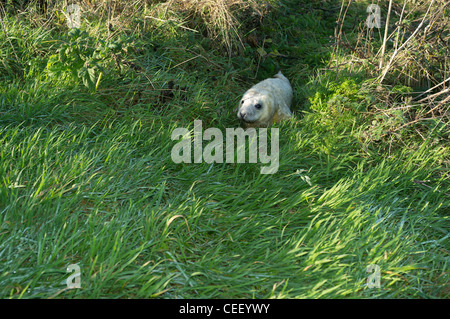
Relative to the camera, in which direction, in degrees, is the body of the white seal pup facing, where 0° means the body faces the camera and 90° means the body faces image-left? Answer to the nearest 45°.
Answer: approximately 45°

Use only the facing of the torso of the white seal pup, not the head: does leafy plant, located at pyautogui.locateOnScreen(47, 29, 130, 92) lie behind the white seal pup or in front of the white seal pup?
in front
